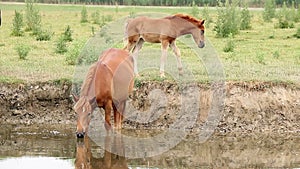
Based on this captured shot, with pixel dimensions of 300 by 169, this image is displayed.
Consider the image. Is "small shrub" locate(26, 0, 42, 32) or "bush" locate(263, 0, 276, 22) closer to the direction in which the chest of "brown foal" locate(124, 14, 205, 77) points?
the bush

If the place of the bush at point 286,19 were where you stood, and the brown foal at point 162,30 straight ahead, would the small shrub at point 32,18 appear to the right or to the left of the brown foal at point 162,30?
right

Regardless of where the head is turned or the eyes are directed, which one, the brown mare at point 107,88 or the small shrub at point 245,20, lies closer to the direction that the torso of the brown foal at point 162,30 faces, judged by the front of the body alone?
the small shrub

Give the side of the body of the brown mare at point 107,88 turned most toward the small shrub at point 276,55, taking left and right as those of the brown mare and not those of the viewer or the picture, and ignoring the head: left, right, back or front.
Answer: back

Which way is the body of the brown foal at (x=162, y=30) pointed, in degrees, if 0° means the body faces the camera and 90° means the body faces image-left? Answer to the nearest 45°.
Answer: approximately 270°

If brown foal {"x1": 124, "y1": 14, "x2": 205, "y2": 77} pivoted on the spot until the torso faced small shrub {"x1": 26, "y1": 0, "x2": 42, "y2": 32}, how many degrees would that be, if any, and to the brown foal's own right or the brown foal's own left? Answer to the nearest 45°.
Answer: approximately 135° to the brown foal's own left

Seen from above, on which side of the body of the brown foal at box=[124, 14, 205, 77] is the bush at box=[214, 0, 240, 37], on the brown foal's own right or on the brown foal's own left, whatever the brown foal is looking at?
on the brown foal's own left

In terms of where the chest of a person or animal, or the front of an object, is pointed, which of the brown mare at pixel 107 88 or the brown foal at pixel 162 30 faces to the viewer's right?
the brown foal at pixel 162 30

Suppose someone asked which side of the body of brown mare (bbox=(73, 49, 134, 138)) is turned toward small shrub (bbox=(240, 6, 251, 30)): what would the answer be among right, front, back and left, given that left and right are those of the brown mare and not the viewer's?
back

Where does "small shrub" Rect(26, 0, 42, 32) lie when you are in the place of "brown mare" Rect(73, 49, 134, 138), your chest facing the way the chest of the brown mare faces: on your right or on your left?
on your right

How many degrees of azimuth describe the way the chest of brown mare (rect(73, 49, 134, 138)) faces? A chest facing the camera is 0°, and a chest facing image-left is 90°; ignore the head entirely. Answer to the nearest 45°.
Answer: approximately 45°
